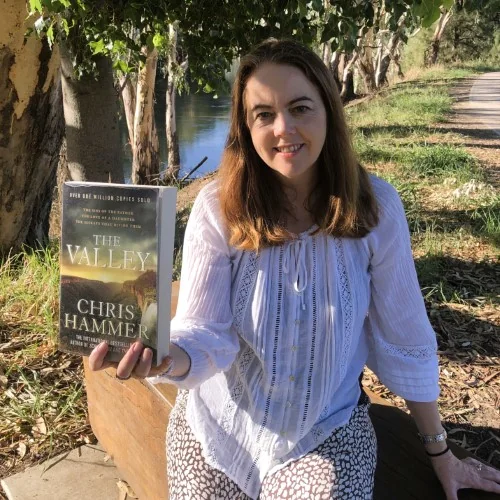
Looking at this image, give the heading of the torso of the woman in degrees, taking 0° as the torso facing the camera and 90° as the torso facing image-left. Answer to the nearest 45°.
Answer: approximately 0°
